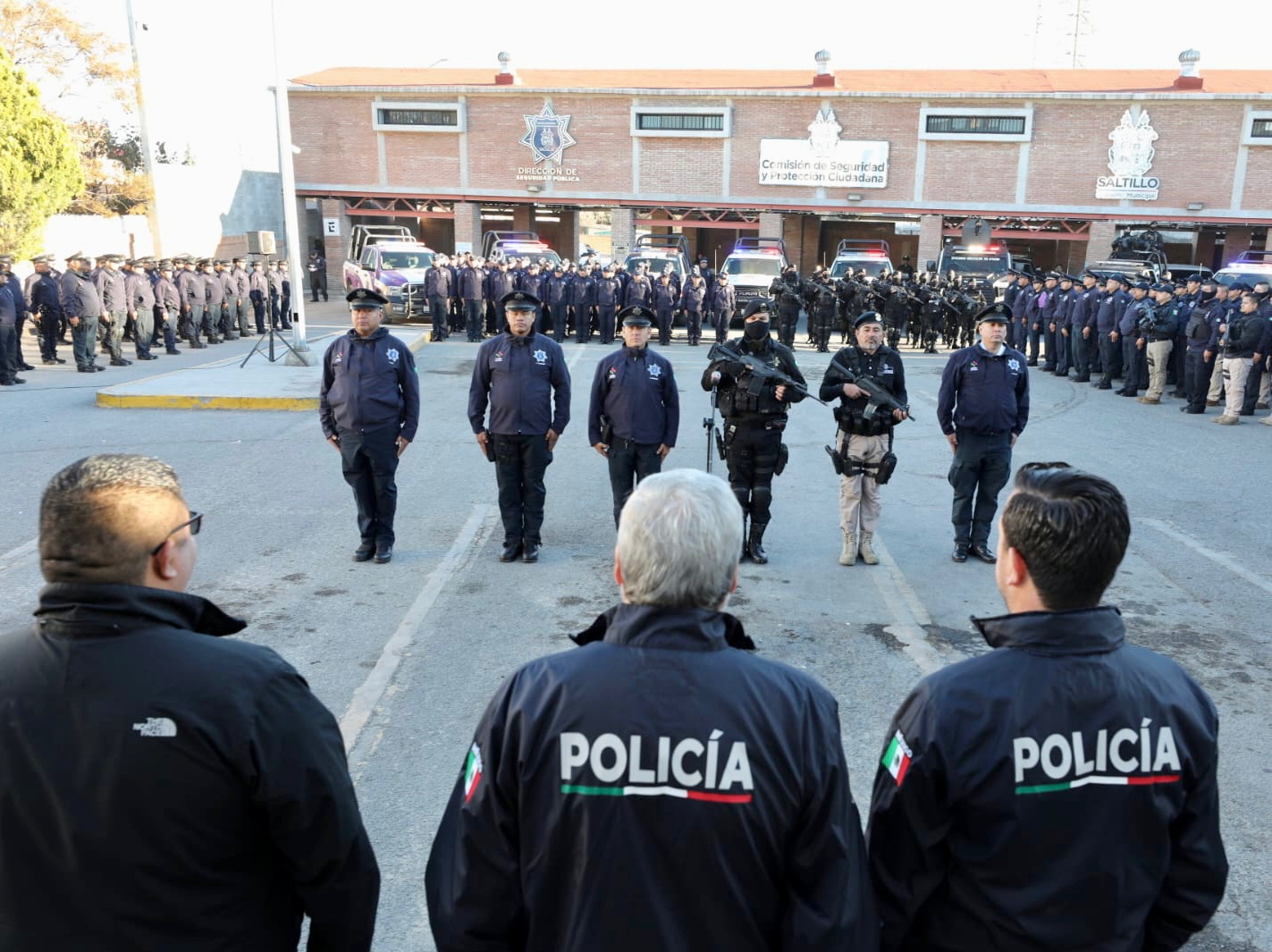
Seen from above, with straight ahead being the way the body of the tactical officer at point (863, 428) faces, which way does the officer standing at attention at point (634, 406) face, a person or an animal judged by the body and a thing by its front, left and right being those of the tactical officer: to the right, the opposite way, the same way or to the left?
the same way

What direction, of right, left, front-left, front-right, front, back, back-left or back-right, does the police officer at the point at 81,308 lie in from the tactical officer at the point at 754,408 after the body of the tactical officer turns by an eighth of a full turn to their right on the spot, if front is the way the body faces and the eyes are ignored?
right

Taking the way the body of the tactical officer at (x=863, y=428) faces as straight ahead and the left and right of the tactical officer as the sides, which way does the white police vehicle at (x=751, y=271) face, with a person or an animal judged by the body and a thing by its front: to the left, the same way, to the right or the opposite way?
the same way

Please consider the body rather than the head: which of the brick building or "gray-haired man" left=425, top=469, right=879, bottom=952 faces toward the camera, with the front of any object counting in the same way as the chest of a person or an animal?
the brick building

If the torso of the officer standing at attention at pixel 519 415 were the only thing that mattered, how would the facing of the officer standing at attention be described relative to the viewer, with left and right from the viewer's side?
facing the viewer

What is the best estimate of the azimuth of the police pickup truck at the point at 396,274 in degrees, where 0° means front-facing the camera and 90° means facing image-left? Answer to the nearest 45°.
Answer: approximately 315°

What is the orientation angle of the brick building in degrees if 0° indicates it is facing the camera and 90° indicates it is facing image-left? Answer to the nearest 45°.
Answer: approximately 0°

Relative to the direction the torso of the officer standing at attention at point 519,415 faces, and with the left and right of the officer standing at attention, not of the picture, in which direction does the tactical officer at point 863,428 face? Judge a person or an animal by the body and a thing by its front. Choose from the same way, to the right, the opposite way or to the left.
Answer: the same way

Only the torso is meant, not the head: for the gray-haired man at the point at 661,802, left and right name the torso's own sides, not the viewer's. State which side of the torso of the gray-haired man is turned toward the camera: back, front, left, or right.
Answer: back

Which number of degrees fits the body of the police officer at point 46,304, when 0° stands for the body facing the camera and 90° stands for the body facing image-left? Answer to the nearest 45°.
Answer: approximately 315°

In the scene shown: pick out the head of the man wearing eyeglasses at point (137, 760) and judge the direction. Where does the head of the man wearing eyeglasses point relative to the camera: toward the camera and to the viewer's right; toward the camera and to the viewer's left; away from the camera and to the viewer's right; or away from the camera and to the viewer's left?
away from the camera and to the viewer's right

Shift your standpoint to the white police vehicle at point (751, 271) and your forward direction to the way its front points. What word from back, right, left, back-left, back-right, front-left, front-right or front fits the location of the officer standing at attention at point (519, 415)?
front

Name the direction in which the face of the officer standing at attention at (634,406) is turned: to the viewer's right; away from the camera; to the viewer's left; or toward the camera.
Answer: toward the camera

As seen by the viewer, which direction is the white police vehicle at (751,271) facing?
toward the camera

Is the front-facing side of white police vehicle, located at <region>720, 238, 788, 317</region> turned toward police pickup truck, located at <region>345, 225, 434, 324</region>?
no

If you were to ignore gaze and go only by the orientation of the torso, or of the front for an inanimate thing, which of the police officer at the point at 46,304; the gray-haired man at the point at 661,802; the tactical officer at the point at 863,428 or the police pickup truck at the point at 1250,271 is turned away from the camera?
the gray-haired man

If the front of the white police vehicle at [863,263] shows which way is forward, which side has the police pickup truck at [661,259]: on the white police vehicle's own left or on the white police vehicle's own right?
on the white police vehicle's own right

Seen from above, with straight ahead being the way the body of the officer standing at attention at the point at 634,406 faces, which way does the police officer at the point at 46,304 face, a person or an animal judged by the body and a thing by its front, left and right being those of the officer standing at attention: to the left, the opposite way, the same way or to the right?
to the left

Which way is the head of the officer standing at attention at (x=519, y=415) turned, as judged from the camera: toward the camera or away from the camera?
toward the camera

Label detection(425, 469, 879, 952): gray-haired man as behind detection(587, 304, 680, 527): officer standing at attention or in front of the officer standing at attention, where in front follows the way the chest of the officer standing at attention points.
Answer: in front

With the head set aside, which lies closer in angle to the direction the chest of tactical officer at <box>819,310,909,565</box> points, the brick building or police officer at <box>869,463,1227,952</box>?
the police officer

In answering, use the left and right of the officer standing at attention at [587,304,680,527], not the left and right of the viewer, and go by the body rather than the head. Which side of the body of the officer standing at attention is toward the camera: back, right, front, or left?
front
